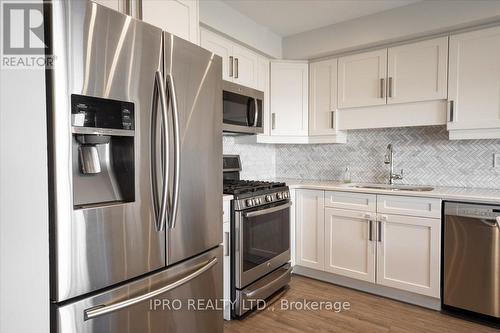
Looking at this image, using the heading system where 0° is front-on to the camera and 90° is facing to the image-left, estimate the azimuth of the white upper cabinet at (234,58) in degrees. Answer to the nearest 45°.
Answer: approximately 315°

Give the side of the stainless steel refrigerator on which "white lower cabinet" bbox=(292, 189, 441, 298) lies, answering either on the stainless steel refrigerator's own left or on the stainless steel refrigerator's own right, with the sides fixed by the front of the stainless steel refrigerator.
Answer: on the stainless steel refrigerator's own left

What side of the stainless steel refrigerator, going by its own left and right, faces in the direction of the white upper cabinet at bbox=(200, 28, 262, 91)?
left

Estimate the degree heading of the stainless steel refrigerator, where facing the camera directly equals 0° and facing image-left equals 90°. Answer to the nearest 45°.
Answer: approximately 315°

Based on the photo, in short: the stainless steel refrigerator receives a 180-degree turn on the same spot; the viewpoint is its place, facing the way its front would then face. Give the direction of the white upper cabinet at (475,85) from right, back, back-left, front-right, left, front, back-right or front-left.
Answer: back-right

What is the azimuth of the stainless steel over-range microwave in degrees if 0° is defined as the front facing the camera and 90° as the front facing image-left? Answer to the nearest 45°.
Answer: approximately 315°

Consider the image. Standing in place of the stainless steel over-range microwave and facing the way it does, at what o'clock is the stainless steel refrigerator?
The stainless steel refrigerator is roughly at 2 o'clock from the stainless steel over-range microwave.

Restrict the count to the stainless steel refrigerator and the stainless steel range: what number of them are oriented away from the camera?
0

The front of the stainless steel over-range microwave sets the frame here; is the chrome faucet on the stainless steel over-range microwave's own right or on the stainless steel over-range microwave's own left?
on the stainless steel over-range microwave's own left
